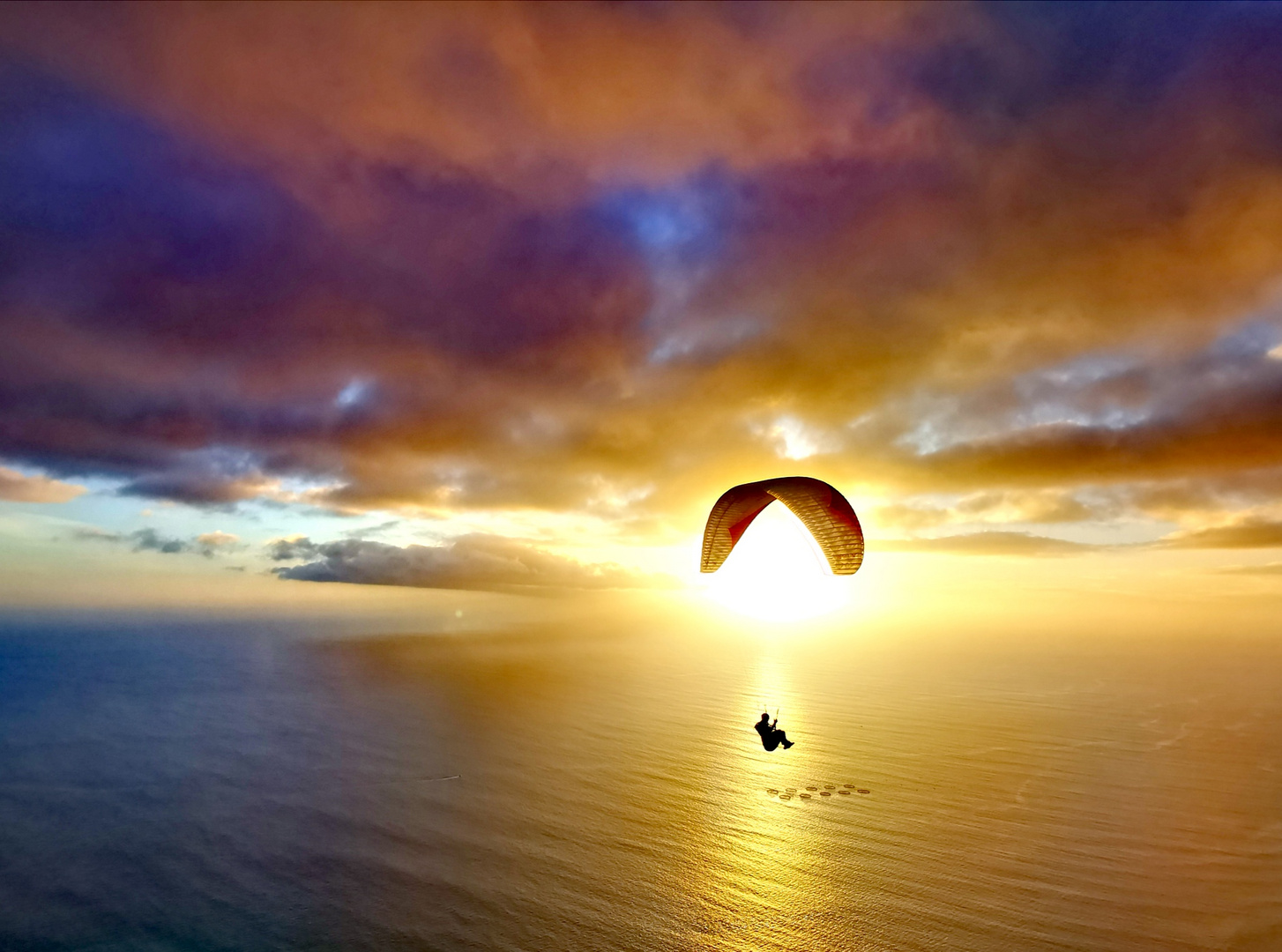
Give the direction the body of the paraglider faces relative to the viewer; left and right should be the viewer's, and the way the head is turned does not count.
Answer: facing away from the viewer and to the right of the viewer
